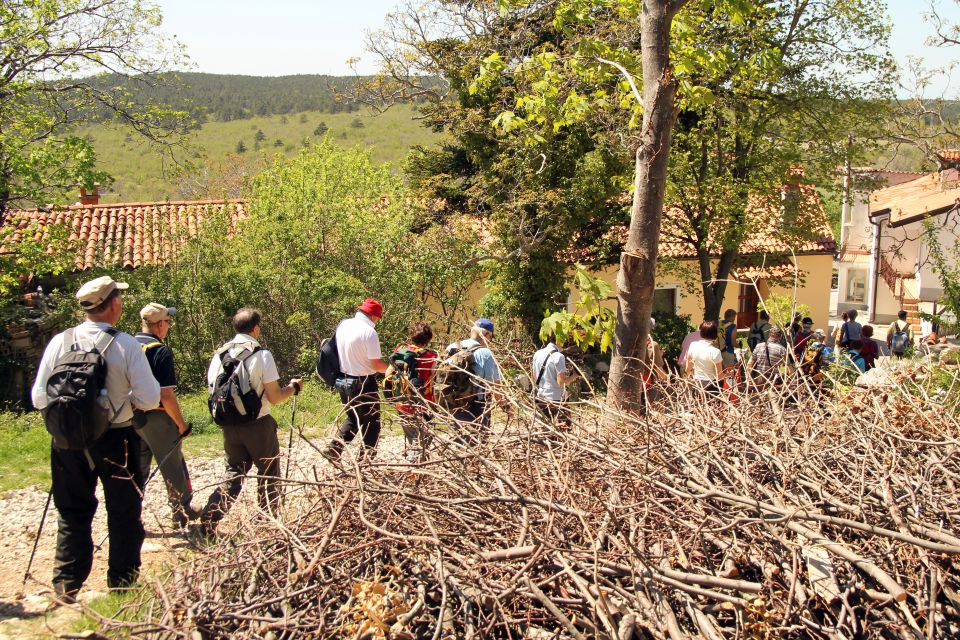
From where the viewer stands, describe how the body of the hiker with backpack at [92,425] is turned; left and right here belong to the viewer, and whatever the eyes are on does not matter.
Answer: facing away from the viewer and to the right of the viewer

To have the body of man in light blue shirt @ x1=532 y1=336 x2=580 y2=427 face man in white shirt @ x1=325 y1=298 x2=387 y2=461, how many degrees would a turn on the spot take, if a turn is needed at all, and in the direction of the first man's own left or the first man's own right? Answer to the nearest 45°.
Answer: approximately 135° to the first man's own left

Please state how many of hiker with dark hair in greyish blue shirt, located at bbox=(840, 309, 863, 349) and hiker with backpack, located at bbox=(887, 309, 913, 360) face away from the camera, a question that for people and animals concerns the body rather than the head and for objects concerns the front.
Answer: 2

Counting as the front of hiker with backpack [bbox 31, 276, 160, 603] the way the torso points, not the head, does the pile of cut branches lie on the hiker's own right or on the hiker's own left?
on the hiker's own right

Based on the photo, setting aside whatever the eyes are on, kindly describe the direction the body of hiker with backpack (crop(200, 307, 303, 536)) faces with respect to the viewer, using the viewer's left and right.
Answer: facing away from the viewer and to the right of the viewer

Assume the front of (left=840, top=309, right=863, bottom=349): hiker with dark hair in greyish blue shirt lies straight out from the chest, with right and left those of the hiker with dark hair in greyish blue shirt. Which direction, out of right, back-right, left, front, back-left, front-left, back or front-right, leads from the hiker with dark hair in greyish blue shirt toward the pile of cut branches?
back

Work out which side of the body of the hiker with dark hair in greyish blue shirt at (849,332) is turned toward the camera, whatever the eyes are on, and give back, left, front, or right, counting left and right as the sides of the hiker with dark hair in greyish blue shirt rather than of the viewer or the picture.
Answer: back

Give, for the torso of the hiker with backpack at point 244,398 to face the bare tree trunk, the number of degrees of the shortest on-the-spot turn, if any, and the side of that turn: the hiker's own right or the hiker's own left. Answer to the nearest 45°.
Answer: approximately 90° to the hiker's own right

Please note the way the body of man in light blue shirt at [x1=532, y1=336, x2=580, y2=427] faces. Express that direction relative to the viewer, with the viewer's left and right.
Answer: facing away from the viewer and to the right of the viewer

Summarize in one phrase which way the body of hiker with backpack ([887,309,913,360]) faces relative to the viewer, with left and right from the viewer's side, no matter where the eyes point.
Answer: facing away from the viewer

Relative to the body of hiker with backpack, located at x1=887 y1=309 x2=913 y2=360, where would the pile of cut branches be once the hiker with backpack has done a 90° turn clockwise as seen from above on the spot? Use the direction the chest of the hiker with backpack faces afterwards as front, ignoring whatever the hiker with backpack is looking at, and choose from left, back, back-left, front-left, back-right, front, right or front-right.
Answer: right

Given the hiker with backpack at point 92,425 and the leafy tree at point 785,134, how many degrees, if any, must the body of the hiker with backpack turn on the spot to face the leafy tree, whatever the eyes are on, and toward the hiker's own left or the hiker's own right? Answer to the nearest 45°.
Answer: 0° — they already face it
